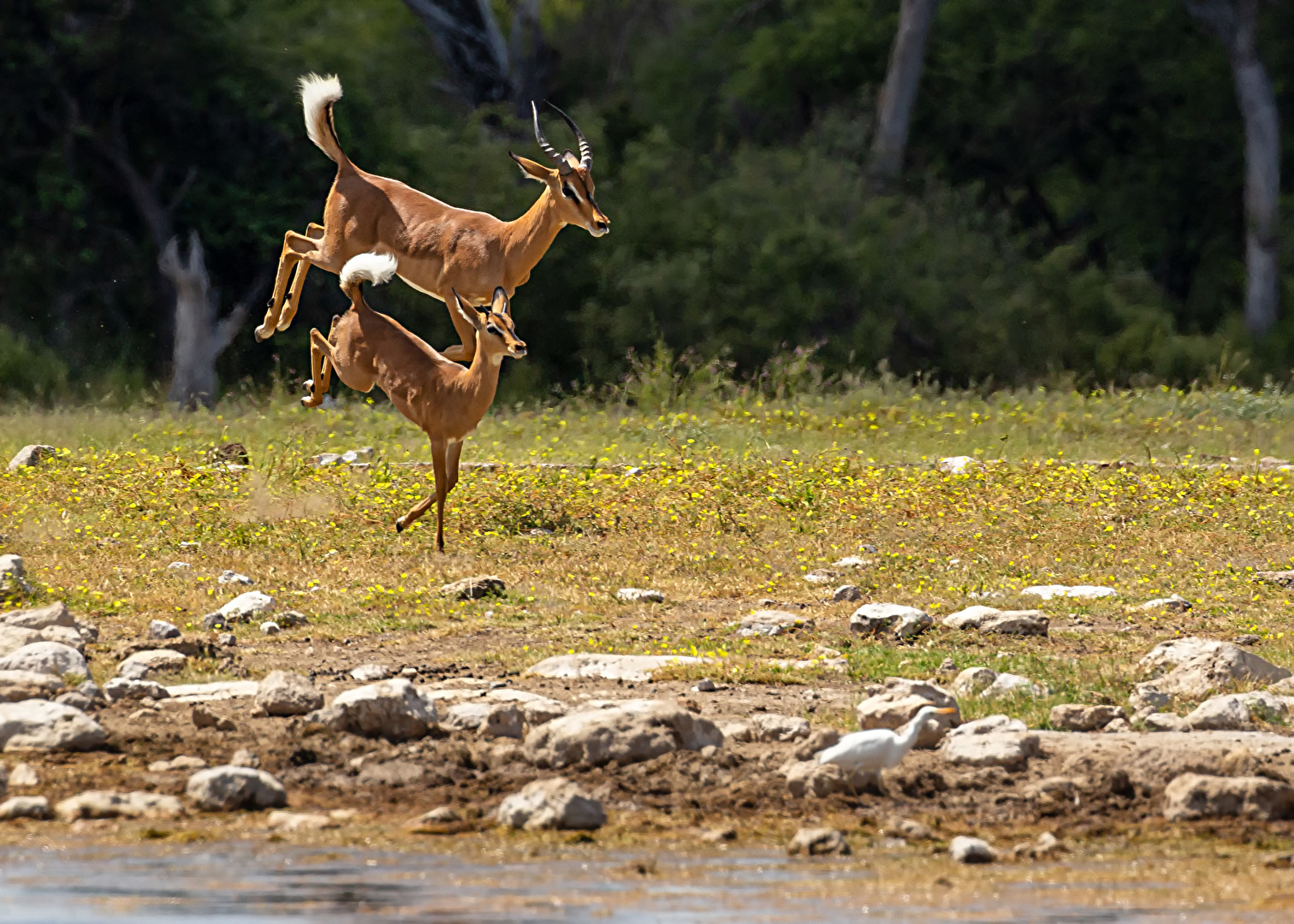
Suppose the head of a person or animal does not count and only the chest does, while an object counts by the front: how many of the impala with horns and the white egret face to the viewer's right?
2

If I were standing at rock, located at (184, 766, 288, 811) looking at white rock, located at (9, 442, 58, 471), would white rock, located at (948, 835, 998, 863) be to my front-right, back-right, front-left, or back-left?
back-right

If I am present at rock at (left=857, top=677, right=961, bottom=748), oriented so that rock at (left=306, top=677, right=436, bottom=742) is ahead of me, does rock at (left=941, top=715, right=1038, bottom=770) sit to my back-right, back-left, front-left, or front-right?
back-left

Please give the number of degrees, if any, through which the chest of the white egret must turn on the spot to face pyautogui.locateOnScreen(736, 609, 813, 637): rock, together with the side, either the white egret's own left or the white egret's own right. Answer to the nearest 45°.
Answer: approximately 90° to the white egret's own left

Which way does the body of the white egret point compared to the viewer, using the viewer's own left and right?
facing to the right of the viewer

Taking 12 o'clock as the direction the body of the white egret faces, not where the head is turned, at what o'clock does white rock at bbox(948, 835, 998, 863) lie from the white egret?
The white rock is roughly at 2 o'clock from the white egret.

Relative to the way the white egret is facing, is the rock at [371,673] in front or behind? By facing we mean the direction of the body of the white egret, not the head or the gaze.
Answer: behind

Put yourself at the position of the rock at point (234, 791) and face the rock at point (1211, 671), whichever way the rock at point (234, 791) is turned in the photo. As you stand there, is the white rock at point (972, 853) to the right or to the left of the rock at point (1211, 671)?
right

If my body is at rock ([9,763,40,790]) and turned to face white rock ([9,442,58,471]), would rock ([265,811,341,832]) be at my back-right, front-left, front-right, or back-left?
back-right

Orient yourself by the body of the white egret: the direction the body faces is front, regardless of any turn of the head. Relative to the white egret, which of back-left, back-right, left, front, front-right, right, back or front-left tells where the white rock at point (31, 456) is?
back-left

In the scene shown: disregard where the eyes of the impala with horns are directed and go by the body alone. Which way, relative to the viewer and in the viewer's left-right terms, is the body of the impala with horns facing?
facing to the right of the viewer

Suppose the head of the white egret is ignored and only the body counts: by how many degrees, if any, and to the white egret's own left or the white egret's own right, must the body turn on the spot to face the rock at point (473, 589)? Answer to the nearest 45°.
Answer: approximately 135° to the white egret's own left
